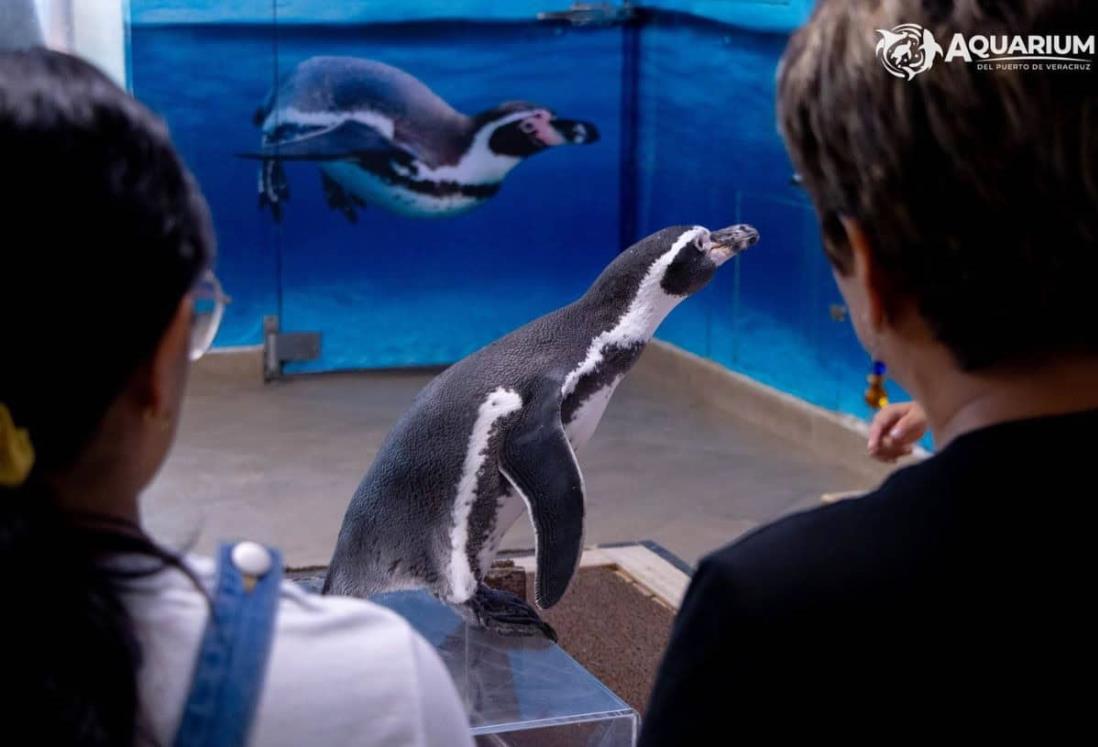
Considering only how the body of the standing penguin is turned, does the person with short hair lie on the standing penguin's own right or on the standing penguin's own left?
on the standing penguin's own right

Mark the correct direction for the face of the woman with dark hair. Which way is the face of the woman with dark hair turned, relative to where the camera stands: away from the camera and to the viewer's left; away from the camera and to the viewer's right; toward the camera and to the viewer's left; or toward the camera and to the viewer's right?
away from the camera and to the viewer's right

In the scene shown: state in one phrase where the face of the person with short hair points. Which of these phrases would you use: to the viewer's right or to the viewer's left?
to the viewer's left

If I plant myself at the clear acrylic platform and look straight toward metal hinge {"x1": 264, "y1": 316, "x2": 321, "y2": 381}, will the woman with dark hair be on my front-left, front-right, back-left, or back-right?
back-left

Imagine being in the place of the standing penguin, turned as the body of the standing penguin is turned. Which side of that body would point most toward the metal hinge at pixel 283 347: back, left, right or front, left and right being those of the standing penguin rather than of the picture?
left

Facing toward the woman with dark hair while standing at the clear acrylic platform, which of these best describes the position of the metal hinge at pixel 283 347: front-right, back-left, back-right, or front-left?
back-right

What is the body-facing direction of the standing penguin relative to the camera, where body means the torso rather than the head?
to the viewer's right
